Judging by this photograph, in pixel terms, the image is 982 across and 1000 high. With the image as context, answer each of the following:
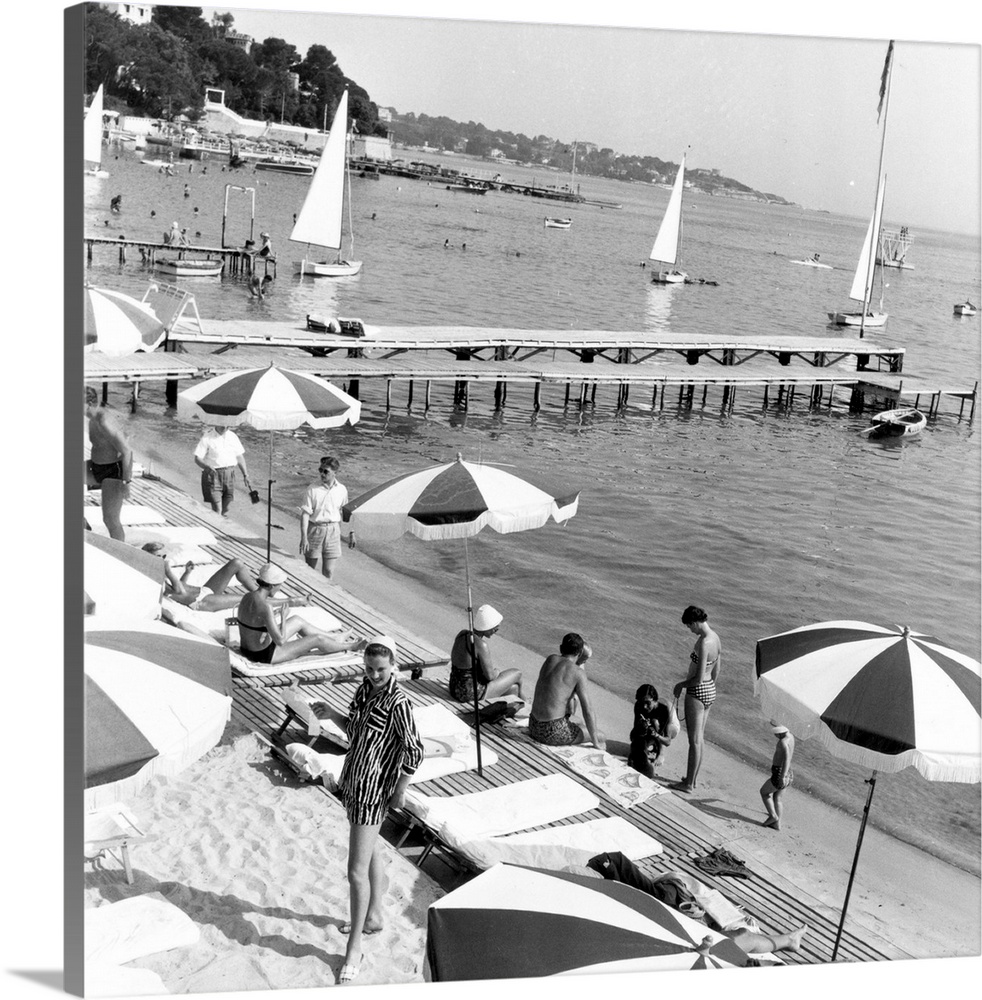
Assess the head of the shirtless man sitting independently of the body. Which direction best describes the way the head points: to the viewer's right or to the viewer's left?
to the viewer's right

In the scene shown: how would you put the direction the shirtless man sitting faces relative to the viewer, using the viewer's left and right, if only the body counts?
facing away from the viewer and to the right of the viewer
